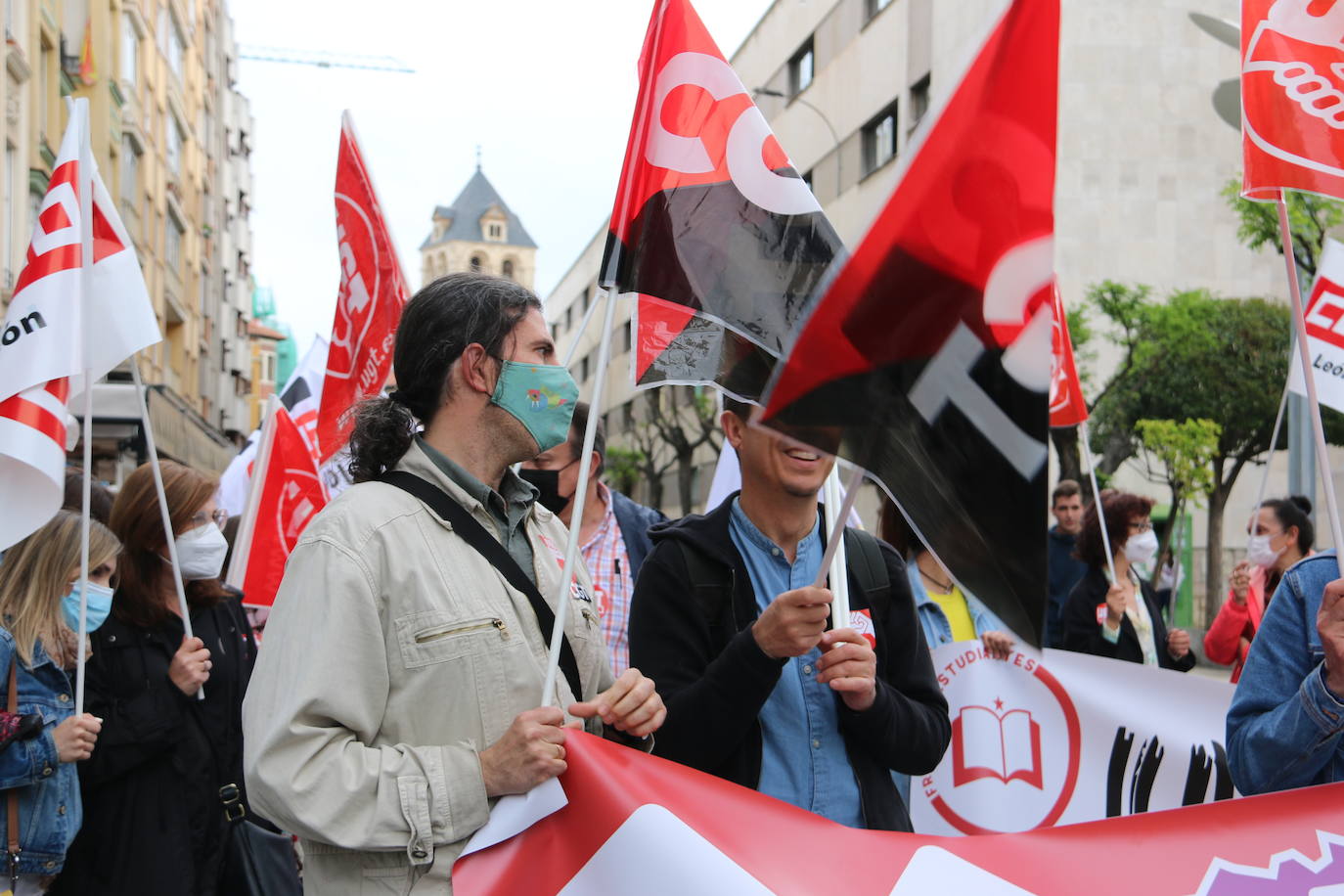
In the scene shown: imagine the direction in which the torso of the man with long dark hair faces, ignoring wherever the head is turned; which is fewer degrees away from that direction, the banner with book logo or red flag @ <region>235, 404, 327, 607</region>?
the banner with book logo

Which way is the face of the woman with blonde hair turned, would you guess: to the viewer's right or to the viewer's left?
to the viewer's right

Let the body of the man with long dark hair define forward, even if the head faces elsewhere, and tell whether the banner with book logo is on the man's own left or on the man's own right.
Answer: on the man's own left

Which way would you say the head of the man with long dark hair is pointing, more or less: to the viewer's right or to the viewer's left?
to the viewer's right

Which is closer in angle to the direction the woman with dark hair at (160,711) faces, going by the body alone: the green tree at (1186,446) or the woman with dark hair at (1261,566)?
the woman with dark hair

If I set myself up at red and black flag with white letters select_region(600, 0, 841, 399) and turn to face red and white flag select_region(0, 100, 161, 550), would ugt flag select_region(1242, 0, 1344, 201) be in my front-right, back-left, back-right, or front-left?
back-right

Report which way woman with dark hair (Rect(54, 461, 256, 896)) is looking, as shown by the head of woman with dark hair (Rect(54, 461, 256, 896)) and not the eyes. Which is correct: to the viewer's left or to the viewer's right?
to the viewer's right

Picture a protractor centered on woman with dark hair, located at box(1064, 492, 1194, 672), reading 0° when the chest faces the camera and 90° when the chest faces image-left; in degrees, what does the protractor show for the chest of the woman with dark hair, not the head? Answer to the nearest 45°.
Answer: approximately 315°

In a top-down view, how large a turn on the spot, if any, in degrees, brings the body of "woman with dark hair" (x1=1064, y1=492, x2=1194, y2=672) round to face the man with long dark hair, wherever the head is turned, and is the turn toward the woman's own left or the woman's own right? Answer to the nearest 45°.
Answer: approximately 45° to the woman's own right
